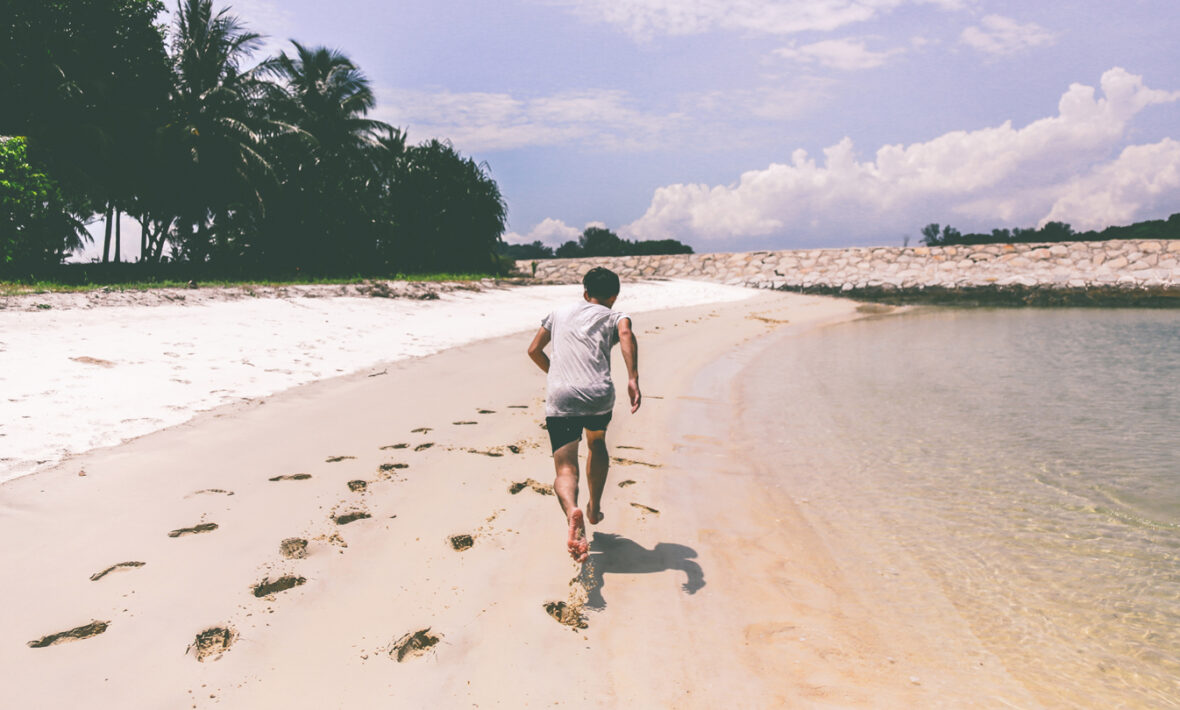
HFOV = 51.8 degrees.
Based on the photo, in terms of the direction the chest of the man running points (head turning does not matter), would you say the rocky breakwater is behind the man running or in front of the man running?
in front

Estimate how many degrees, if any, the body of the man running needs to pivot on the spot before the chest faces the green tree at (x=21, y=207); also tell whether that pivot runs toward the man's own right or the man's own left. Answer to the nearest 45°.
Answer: approximately 45° to the man's own left

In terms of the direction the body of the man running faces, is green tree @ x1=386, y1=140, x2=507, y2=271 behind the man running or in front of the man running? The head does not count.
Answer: in front

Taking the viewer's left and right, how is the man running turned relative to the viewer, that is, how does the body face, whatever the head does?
facing away from the viewer

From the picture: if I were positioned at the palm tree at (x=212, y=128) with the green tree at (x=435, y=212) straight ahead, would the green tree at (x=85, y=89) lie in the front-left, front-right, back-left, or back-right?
back-right

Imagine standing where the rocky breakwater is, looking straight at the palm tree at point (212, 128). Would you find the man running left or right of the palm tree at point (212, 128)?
left

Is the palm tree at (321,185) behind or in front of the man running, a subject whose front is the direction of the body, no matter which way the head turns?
in front
